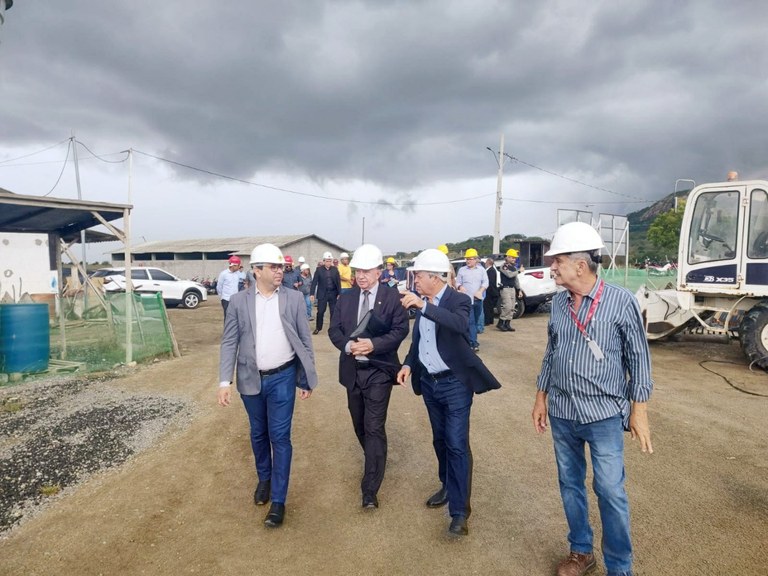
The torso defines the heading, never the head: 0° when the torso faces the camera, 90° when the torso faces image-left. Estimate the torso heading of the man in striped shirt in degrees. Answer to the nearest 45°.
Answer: approximately 45°

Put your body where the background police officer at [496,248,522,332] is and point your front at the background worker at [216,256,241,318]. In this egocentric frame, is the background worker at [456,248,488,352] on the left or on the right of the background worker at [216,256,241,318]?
left

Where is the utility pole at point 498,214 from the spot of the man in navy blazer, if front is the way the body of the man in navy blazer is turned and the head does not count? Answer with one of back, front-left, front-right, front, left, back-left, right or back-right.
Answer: back-right

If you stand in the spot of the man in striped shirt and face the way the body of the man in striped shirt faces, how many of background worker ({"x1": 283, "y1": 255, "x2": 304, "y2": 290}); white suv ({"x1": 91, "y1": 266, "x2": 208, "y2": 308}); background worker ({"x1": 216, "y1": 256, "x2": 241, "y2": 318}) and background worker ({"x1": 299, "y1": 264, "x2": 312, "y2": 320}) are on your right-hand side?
4

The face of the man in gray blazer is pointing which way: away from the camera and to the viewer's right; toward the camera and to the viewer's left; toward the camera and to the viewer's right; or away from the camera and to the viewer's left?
toward the camera and to the viewer's right

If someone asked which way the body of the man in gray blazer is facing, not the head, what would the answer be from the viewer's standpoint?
toward the camera

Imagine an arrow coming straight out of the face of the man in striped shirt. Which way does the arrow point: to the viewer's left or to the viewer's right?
to the viewer's left

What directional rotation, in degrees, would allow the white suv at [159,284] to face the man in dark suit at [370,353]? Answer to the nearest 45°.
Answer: approximately 90° to its right

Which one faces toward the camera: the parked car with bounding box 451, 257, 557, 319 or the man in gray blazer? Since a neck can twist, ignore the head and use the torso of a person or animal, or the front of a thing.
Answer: the man in gray blazer

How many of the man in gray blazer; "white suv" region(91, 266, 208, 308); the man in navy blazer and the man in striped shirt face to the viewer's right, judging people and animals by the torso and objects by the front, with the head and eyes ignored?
1

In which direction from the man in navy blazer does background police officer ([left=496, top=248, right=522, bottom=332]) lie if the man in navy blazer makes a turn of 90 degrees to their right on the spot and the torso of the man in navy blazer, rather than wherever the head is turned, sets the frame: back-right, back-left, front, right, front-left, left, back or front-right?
front-right
